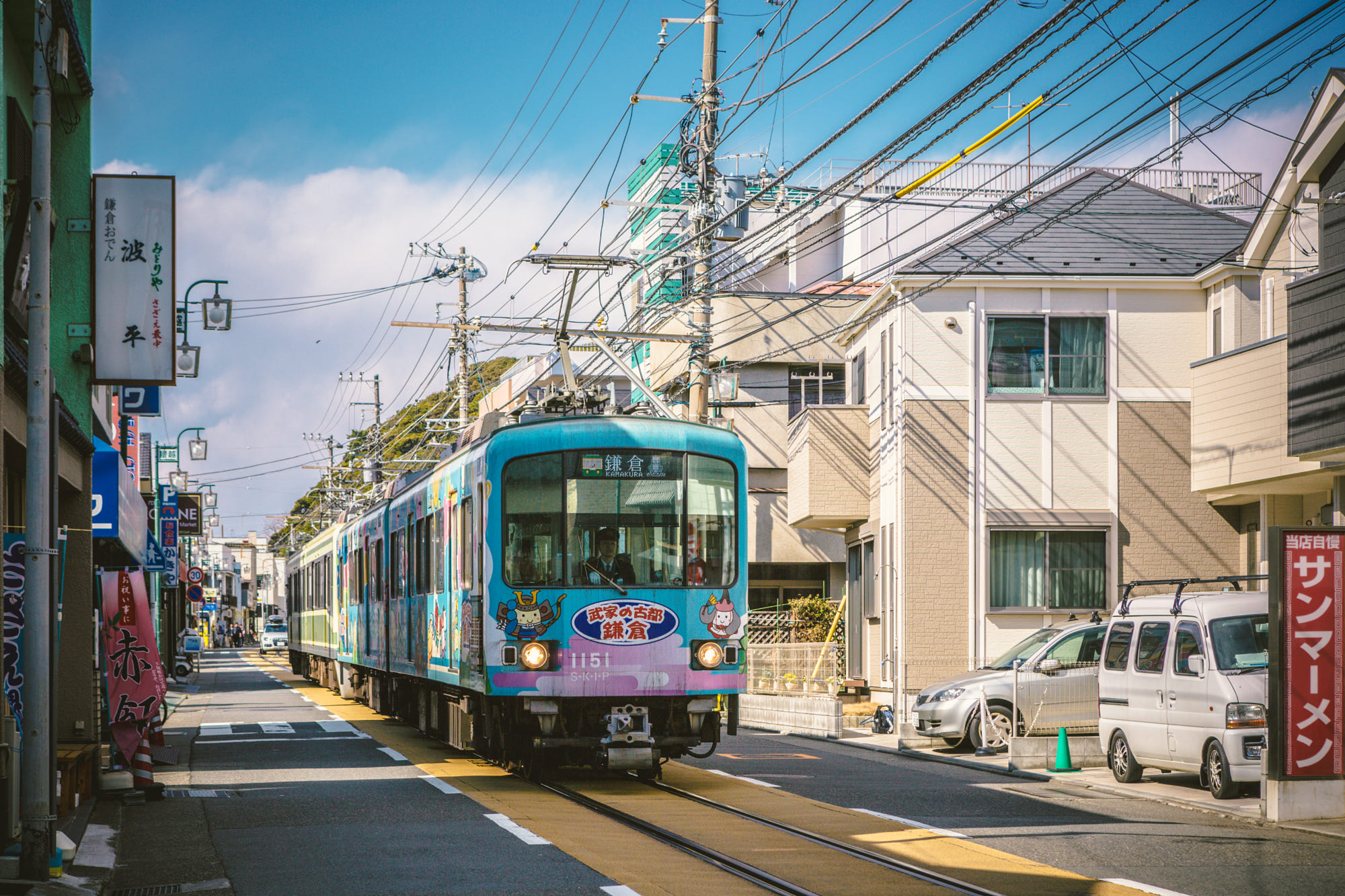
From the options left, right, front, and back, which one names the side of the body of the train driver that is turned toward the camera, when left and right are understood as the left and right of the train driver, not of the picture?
front

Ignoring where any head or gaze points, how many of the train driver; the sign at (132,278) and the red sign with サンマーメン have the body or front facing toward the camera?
3

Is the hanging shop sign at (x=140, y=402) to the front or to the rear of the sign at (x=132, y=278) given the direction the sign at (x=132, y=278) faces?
to the rear

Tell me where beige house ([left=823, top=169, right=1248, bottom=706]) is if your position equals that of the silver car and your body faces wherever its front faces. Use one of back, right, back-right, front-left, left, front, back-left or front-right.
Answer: back-right

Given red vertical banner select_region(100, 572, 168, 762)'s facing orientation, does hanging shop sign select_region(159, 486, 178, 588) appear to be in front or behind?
behind

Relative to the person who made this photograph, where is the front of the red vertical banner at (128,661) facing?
facing the viewer

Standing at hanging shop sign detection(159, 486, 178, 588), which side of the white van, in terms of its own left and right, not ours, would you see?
back

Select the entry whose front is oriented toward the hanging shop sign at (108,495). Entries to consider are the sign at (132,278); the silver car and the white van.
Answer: the silver car
